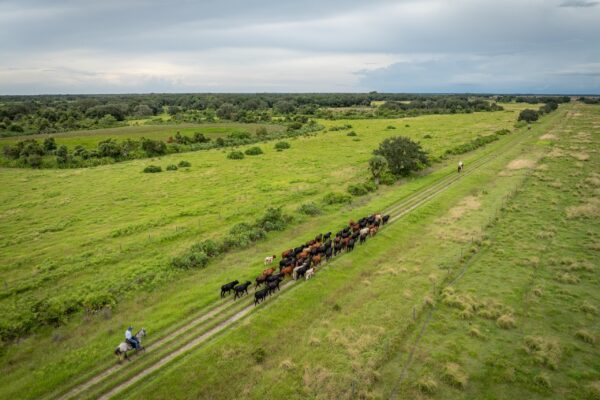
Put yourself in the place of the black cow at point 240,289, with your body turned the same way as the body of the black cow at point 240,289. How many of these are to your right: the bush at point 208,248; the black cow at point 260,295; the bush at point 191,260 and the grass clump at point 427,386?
2

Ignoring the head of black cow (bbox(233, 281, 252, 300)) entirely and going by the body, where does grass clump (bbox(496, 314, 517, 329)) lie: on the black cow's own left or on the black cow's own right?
on the black cow's own right

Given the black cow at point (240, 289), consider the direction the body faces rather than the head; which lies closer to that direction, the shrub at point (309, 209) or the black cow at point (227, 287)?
the shrub

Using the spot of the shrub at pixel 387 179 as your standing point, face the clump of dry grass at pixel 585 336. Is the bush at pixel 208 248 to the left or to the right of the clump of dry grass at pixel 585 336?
right

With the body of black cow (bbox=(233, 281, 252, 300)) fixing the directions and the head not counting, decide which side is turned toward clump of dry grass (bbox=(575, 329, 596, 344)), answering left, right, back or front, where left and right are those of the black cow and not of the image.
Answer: right
